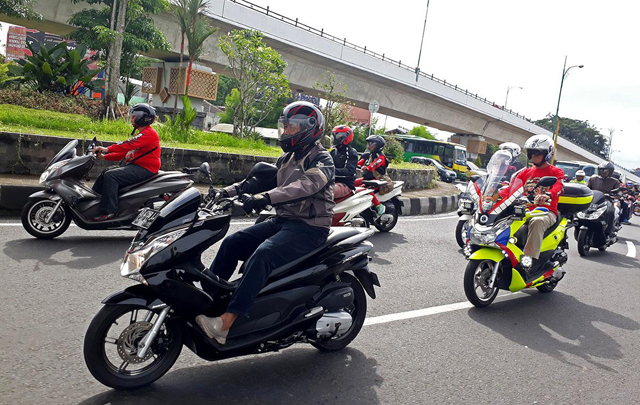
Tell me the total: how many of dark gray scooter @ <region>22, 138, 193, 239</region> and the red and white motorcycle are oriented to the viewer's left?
2

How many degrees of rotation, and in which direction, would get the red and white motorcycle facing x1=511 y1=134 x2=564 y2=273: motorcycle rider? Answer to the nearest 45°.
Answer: approximately 135° to its left

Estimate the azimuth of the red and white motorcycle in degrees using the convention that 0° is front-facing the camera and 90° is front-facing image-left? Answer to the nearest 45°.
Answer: approximately 90°

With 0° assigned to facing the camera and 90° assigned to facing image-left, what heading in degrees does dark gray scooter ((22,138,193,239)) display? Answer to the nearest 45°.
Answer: approximately 90°

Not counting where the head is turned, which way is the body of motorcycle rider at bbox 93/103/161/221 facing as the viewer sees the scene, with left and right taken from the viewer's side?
facing to the left of the viewer

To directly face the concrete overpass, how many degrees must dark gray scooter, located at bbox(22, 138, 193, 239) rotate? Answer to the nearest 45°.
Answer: approximately 135° to its right

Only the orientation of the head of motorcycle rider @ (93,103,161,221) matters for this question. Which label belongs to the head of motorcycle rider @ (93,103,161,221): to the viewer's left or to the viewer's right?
to the viewer's left

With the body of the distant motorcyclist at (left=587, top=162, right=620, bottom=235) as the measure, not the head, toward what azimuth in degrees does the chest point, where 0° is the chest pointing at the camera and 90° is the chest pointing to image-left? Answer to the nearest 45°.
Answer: approximately 45°

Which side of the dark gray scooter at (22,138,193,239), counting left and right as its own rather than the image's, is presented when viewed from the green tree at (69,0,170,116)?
right
